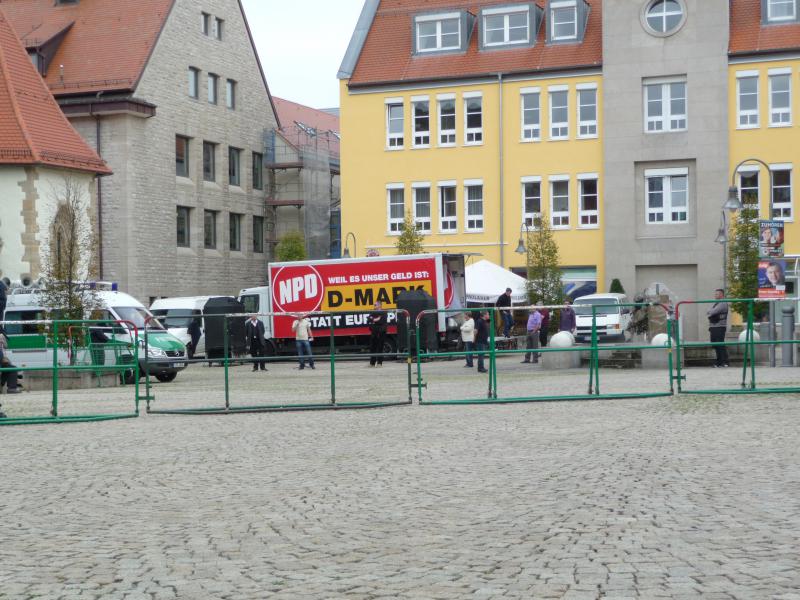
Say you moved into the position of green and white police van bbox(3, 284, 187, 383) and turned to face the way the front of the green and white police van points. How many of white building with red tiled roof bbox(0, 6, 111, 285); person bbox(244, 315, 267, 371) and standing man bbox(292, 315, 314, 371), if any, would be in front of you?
2

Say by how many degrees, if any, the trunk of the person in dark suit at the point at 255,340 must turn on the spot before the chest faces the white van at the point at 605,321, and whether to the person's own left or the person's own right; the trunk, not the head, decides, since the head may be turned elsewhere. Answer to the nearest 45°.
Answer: approximately 90° to the person's own left

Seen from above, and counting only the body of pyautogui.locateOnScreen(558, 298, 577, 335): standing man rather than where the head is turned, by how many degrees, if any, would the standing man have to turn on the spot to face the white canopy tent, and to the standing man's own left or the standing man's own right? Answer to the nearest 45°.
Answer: approximately 180°

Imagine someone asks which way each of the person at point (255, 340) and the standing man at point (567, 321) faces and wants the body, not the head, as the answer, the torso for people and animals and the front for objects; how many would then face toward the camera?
2

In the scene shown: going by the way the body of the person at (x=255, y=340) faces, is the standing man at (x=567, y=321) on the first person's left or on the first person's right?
on the first person's left

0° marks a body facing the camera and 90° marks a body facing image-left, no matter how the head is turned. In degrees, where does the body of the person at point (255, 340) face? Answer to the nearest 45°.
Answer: approximately 0°

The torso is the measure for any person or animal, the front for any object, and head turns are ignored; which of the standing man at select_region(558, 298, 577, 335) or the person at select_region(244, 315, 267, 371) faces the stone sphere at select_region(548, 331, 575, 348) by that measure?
the standing man
